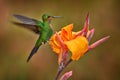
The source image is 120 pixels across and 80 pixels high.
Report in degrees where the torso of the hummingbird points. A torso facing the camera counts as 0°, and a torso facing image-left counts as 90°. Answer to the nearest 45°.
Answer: approximately 270°
